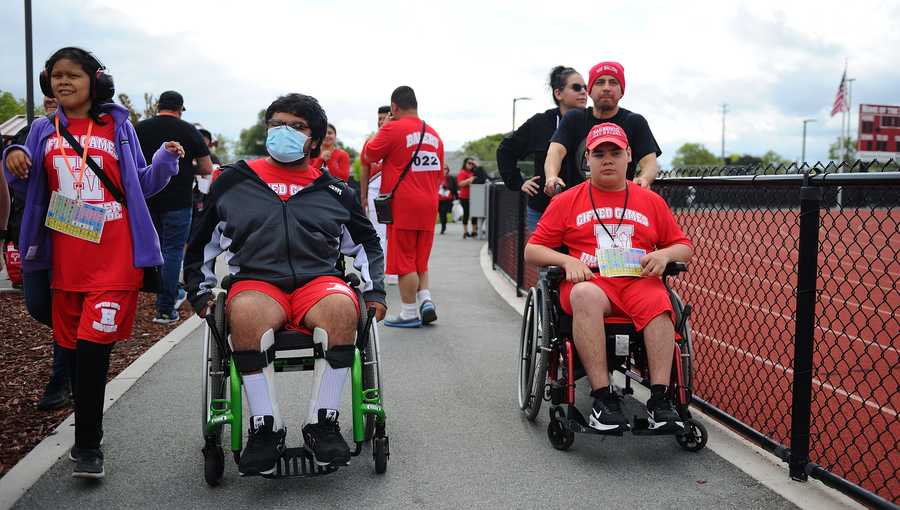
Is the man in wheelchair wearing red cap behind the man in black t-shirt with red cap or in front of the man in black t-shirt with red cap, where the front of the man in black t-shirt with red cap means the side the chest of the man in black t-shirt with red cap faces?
in front

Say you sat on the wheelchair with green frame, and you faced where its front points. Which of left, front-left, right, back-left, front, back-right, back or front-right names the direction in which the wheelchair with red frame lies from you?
left

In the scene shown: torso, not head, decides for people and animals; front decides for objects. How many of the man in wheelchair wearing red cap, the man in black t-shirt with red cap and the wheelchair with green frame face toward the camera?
3

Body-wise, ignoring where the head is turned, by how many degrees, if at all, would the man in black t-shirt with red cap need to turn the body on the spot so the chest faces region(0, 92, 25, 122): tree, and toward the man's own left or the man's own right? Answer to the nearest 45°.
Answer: approximately 135° to the man's own right

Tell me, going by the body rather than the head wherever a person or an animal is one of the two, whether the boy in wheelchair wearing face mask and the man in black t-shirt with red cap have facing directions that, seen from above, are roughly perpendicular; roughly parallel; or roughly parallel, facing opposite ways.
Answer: roughly parallel

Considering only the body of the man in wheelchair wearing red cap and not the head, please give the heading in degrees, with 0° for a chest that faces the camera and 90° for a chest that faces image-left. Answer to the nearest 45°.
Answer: approximately 0°

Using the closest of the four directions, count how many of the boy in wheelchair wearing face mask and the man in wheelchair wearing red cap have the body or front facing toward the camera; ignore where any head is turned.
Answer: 2

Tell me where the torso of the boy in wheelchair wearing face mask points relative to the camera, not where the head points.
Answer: toward the camera

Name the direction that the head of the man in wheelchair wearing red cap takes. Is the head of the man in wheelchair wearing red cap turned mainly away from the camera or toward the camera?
toward the camera

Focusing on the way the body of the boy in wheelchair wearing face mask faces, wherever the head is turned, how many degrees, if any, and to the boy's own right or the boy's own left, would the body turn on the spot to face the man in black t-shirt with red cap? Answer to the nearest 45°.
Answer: approximately 135° to the boy's own left

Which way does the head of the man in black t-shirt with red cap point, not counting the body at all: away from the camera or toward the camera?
toward the camera

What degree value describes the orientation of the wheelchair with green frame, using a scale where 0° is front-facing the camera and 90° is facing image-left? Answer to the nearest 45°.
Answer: approximately 0°

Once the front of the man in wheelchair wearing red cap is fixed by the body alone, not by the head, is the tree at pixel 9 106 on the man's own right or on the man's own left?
on the man's own right

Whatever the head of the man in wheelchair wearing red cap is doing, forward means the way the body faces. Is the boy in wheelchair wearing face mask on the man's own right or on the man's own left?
on the man's own right
